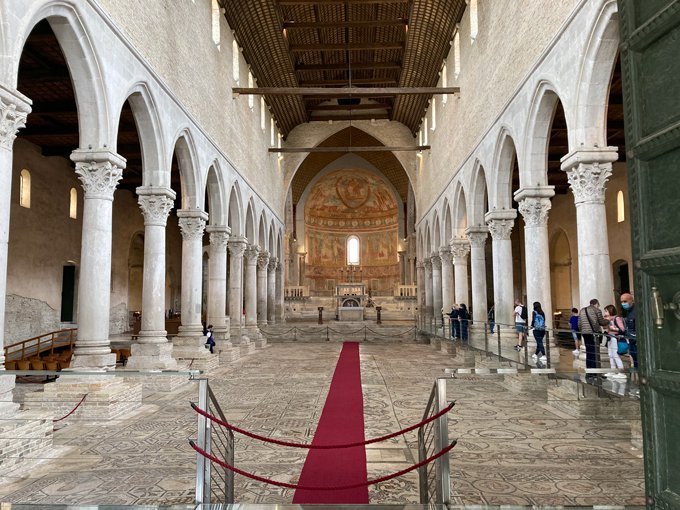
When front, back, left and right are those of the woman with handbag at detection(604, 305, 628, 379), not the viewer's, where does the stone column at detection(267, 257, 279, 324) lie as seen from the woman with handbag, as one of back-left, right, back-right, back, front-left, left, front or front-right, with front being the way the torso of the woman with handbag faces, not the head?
front-right

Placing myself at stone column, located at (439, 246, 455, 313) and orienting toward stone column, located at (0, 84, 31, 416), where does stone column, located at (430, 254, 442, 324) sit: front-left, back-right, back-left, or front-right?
back-right

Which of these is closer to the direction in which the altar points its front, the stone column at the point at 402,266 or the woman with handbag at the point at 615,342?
the woman with handbag

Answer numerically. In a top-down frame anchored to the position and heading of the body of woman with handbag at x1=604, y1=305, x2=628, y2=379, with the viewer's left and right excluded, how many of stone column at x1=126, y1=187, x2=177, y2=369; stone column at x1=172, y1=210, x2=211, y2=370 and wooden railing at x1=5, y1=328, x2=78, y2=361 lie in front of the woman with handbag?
3

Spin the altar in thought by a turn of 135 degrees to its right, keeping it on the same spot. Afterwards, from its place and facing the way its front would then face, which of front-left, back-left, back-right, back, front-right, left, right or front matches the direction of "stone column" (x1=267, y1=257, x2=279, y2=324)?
front-left

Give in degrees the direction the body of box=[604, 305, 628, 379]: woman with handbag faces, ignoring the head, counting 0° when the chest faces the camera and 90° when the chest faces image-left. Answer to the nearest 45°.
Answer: approximately 90°

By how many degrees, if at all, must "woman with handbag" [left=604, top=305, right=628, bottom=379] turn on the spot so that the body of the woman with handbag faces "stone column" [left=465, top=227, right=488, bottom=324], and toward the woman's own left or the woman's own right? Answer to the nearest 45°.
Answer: approximately 45° to the woman's own right

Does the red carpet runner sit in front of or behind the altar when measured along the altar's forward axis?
in front

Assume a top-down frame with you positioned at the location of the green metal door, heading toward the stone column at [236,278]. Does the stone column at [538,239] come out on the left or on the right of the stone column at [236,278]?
right
